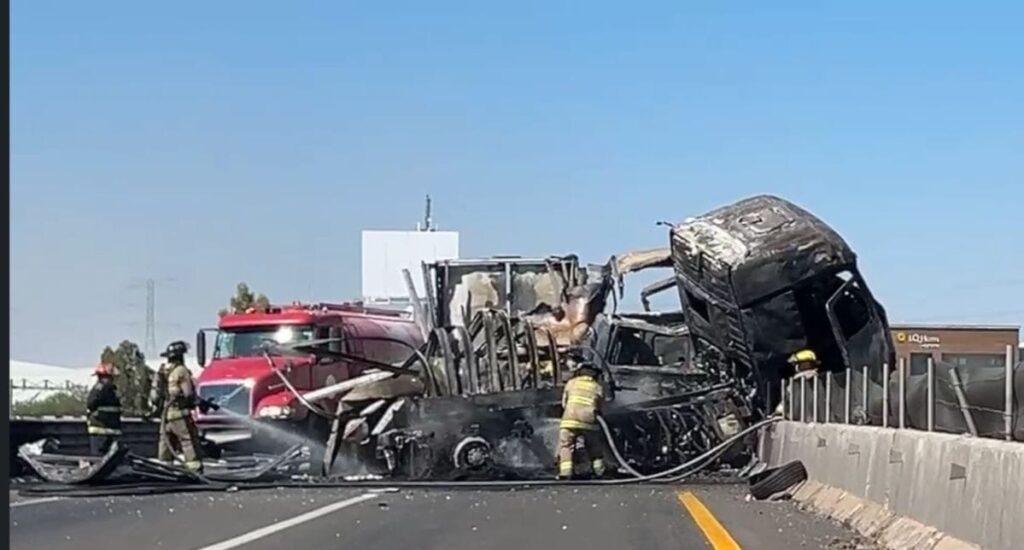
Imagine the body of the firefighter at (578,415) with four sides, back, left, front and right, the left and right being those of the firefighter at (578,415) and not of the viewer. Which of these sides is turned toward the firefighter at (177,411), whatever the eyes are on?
left

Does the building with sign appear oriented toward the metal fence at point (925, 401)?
yes

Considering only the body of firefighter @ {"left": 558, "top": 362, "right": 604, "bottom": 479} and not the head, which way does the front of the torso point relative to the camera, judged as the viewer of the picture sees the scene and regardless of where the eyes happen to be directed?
away from the camera

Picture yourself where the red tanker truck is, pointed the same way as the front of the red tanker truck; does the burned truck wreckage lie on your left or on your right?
on your left

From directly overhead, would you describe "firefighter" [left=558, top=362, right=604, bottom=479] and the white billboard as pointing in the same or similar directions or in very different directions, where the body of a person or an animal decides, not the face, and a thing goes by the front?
very different directions

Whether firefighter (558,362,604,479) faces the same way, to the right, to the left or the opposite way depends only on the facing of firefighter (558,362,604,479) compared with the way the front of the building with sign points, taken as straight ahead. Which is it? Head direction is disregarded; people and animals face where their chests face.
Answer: the opposite way

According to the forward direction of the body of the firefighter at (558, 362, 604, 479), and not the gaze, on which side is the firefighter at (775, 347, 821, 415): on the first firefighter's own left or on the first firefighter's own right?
on the first firefighter's own right

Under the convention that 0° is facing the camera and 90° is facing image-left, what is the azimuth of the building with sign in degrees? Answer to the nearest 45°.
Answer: approximately 0°

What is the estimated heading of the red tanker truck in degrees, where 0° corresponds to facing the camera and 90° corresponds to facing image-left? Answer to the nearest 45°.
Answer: approximately 45°

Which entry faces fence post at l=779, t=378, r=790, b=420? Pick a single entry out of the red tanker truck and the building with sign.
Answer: the building with sign

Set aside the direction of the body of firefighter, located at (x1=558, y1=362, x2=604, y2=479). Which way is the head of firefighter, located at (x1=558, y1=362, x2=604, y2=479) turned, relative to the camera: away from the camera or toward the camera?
away from the camera
